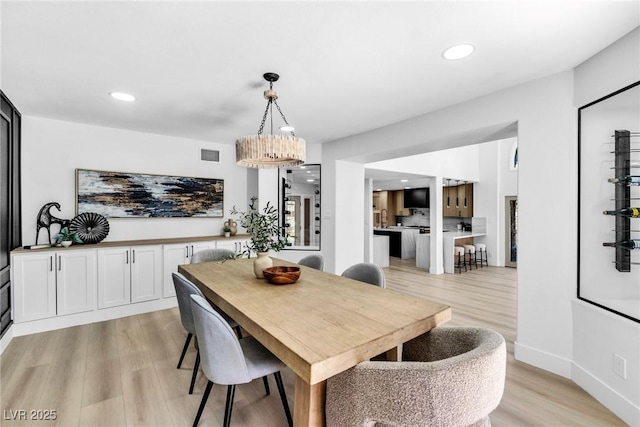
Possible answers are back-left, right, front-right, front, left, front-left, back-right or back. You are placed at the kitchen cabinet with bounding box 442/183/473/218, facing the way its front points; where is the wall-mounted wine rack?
front-left

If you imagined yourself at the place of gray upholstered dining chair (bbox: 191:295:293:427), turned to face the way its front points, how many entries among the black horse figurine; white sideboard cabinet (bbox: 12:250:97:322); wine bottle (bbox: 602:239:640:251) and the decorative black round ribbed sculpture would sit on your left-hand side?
3

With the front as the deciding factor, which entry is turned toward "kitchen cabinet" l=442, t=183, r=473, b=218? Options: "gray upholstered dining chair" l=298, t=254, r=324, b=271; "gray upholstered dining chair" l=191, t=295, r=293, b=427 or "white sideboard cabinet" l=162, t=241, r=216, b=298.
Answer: "gray upholstered dining chair" l=191, t=295, r=293, b=427

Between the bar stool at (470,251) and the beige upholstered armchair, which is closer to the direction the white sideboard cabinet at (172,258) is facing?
the beige upholstered armchair

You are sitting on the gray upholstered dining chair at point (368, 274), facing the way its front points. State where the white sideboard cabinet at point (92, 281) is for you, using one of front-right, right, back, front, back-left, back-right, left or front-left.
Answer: front-right

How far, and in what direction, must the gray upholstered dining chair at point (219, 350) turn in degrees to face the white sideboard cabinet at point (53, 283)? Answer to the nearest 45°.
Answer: approximately 90° to its left

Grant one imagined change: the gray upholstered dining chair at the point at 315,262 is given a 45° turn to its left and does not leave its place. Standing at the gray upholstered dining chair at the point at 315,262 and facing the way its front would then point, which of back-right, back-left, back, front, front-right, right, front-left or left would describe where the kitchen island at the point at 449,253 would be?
back-left

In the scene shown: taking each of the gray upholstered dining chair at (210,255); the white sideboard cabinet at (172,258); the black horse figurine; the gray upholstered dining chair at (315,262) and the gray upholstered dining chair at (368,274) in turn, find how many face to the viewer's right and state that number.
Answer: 1

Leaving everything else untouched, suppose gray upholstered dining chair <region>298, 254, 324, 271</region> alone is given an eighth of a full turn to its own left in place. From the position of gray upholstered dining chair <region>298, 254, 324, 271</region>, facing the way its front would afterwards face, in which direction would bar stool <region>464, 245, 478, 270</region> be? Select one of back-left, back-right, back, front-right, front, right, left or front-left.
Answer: back-left

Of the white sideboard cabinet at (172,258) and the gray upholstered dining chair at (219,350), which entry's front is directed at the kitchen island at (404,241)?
the gray upholstered dining chair

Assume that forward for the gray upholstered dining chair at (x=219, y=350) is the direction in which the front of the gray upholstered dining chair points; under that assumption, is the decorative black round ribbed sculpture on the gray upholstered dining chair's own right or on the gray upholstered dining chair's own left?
on the gray upholstered dining chair's own left

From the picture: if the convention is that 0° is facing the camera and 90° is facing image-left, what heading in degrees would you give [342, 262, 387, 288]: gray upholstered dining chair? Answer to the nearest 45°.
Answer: approximately 45°
